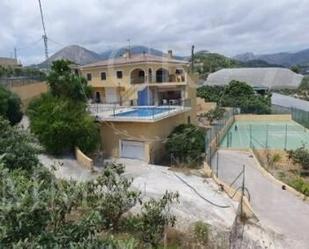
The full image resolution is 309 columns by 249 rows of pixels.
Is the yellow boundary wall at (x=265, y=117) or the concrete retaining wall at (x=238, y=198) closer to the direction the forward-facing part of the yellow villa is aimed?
the concrete retaining wall

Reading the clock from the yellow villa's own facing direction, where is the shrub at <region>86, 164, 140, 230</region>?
The shrub is roughly at 12 o'clock from the yellow villa.

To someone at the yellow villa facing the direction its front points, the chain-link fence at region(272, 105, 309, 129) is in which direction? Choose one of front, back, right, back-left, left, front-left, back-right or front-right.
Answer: left

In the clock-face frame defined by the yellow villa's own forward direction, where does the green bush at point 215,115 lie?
The green bush is roughly at 9 o'clock from the yellow villa.

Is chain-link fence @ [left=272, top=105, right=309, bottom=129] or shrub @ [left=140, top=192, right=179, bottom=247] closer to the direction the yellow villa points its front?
the shrub

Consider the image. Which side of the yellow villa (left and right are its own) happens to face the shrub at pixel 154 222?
front

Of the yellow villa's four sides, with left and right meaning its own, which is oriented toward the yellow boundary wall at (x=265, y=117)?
left

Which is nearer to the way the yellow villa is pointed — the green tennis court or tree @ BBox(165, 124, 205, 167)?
the tree

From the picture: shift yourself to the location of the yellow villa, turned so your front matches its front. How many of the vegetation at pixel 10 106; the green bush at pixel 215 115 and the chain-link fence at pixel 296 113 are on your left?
2

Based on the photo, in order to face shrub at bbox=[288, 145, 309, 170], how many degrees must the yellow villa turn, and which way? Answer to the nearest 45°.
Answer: approximately 45° to its left

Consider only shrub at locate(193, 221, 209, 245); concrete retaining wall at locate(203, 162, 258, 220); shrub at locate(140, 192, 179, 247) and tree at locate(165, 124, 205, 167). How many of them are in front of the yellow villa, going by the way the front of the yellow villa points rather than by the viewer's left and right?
4

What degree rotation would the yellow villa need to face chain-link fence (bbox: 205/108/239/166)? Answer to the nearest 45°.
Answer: approximately 45° to its left

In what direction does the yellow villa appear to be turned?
toward the camera

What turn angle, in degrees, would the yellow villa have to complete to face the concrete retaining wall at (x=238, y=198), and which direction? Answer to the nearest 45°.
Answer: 0° — it already faces it

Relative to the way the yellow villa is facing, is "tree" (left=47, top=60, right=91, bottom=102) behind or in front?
in front

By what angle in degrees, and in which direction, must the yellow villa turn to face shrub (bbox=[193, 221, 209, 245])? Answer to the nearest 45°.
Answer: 0° — it already faces it
